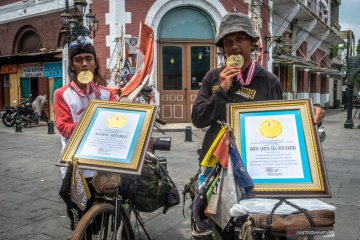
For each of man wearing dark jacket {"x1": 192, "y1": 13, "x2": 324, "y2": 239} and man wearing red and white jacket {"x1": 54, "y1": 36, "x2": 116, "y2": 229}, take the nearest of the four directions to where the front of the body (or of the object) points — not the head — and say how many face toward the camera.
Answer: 2

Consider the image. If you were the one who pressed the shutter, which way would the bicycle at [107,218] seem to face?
facing the viewer and to the left of the viewer

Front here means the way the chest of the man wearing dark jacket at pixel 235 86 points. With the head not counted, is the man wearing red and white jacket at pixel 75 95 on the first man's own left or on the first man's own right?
on the first man's own right

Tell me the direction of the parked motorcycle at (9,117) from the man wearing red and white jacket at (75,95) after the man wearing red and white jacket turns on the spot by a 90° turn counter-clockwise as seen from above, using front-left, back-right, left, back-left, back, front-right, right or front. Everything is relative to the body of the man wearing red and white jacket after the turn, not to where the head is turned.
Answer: left

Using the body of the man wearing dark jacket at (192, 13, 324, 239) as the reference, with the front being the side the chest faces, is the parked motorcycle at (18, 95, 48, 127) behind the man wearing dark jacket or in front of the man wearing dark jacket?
behind

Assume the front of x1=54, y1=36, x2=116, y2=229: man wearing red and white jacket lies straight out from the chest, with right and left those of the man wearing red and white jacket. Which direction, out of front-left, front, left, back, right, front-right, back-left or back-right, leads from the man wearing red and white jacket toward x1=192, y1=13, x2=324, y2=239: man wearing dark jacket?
front-left

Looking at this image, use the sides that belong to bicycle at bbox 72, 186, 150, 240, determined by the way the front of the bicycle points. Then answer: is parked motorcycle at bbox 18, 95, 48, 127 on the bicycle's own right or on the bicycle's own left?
on the bicycle's own right

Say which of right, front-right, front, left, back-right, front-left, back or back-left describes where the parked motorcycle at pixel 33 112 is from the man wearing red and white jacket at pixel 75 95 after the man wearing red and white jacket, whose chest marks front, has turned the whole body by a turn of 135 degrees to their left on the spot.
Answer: front-left
